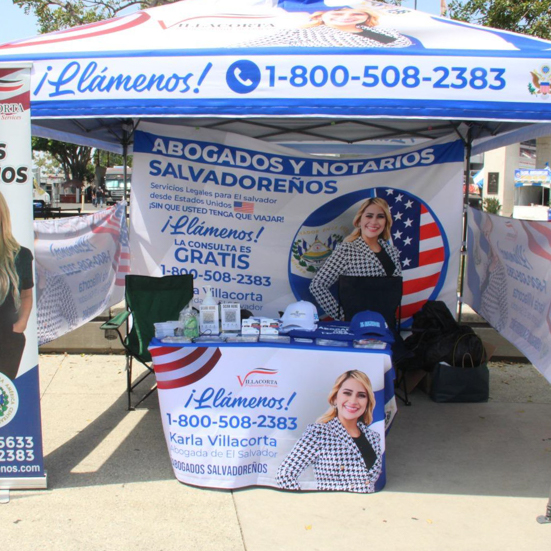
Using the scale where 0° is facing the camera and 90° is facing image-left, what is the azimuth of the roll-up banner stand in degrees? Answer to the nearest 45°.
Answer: approximately 0°

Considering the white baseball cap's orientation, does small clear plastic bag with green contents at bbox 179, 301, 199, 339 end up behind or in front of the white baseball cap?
in front

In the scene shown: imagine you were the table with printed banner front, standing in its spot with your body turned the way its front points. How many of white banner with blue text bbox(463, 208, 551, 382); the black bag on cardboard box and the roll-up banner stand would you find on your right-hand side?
1

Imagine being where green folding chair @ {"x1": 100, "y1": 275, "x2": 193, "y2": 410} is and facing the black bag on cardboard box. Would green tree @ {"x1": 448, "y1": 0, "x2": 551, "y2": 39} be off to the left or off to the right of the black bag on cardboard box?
left

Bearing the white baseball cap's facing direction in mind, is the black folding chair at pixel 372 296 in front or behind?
behind

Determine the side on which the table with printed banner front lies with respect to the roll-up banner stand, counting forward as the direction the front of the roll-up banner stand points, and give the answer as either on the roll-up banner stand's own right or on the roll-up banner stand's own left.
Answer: on the roll-up banner stand's own left

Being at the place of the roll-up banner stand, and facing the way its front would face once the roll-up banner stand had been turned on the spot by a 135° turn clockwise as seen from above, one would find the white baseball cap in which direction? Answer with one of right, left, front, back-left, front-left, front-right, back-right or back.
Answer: back-right

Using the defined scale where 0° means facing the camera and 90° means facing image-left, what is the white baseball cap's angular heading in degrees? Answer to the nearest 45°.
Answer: approximately 45°
